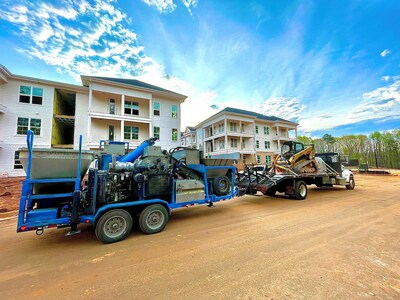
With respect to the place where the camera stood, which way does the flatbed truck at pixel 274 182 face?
facing away from the viewer and to the right of the viewer

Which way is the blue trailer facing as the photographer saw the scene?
facing away from the viewer and to the right of the viewer

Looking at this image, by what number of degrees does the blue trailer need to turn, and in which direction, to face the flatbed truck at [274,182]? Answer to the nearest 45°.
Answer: approximately 45° to its right

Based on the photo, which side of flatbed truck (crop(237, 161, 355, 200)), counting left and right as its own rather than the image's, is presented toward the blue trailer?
back
